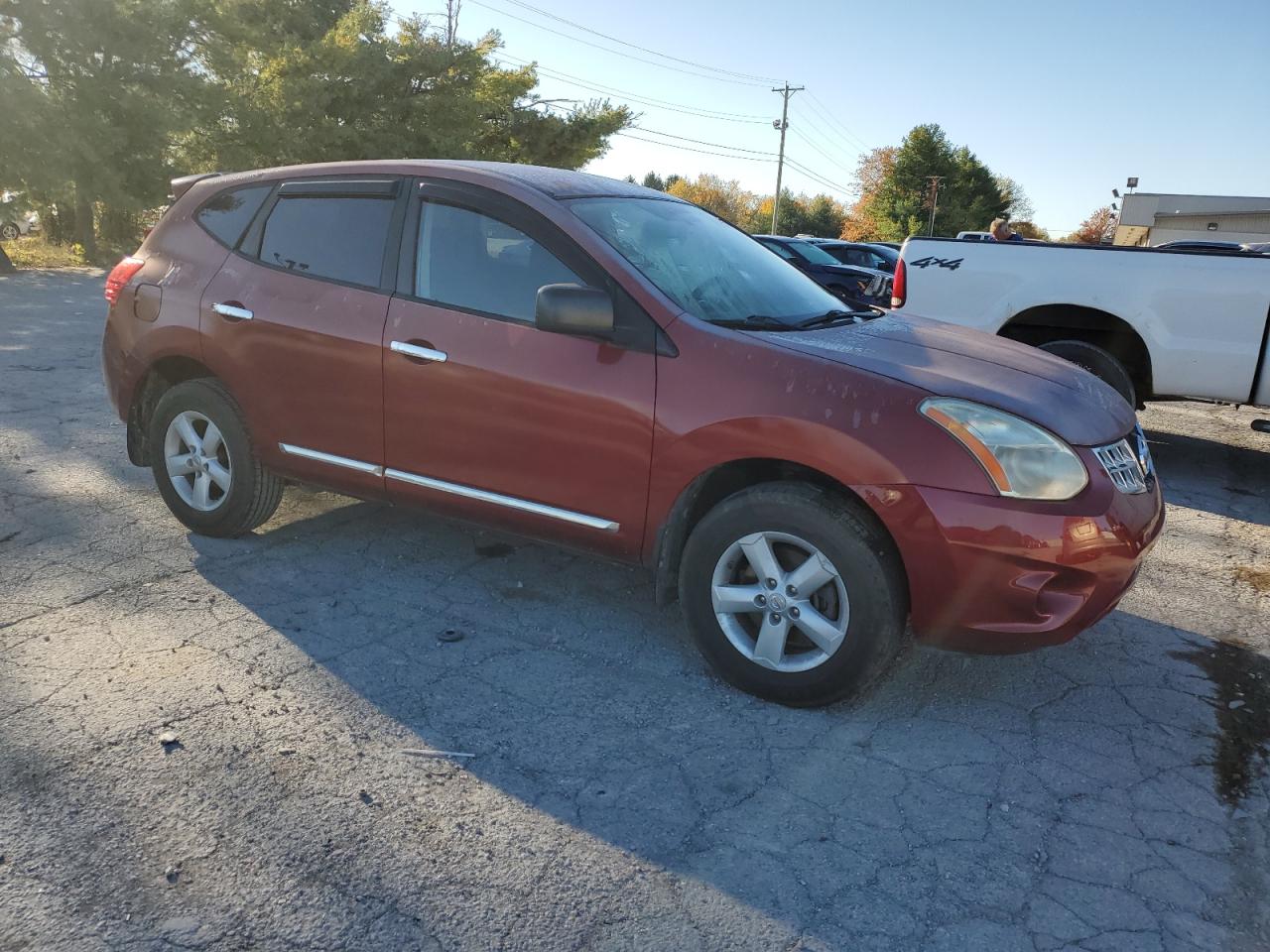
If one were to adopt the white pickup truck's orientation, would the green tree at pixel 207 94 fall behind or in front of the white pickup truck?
behind

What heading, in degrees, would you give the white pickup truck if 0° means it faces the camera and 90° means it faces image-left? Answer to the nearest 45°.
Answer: approximately 270°

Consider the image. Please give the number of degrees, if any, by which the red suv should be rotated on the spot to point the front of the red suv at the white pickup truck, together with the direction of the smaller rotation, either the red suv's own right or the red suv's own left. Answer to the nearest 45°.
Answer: approximately 90° to the red suv's own left

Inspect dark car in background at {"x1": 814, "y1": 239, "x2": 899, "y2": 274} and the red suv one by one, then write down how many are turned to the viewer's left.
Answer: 0

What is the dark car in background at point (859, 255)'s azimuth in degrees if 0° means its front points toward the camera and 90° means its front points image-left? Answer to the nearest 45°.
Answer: approximately 315°

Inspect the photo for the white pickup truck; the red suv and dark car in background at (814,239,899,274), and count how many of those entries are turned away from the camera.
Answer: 0

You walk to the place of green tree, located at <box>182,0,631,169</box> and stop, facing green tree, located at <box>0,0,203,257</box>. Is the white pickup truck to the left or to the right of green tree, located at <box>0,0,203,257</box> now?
left

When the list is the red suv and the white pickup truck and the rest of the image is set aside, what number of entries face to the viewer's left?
0

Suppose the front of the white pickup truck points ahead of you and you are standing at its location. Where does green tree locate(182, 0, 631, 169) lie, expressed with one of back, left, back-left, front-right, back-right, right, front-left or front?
back-left

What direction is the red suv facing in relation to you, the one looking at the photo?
facing the viewer and to the right of the viewer

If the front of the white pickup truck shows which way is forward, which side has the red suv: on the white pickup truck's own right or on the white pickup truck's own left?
on the white pickup truck's own right

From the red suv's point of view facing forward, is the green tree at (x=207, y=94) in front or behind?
behind

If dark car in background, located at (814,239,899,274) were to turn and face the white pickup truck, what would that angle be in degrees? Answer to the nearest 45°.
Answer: approximately 45° to its right
